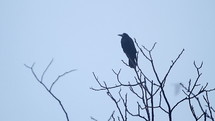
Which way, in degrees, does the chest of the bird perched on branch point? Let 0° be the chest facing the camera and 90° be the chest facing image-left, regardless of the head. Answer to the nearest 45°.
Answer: approximately 90°
